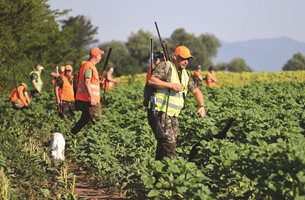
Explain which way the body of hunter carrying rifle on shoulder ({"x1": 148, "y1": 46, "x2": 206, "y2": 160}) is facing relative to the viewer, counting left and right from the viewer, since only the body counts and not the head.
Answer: facing the viewer and to the right of the viewer

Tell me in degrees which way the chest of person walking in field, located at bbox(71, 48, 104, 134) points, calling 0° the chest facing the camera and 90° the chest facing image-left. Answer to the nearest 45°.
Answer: approximately 270°

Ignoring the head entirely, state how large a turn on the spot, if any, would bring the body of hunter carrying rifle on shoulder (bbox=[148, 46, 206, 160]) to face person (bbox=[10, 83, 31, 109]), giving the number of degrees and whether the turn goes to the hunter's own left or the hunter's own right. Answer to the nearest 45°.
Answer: approximately 180°
